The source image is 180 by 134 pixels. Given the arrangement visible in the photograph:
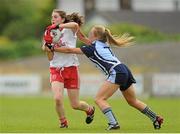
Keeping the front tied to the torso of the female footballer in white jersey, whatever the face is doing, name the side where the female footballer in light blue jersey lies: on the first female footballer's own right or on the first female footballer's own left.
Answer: on the first female footballer's own left

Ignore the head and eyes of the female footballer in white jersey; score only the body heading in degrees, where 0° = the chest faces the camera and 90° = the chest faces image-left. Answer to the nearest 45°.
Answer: approximately 45°
